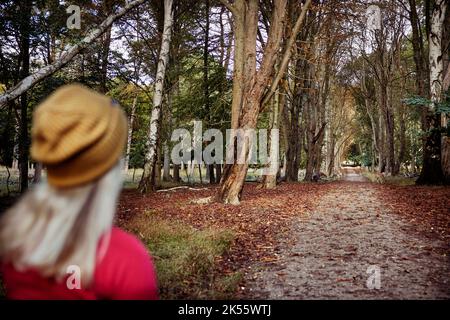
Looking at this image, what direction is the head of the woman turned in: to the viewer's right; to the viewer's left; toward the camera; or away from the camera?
away from the camera

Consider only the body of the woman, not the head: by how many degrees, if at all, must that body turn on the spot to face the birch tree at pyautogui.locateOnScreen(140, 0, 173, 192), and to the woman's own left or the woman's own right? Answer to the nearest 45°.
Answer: approximately 45° to the woman's own left

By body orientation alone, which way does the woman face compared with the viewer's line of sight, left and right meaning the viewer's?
facing away from the viewer and to the right of the viewer
